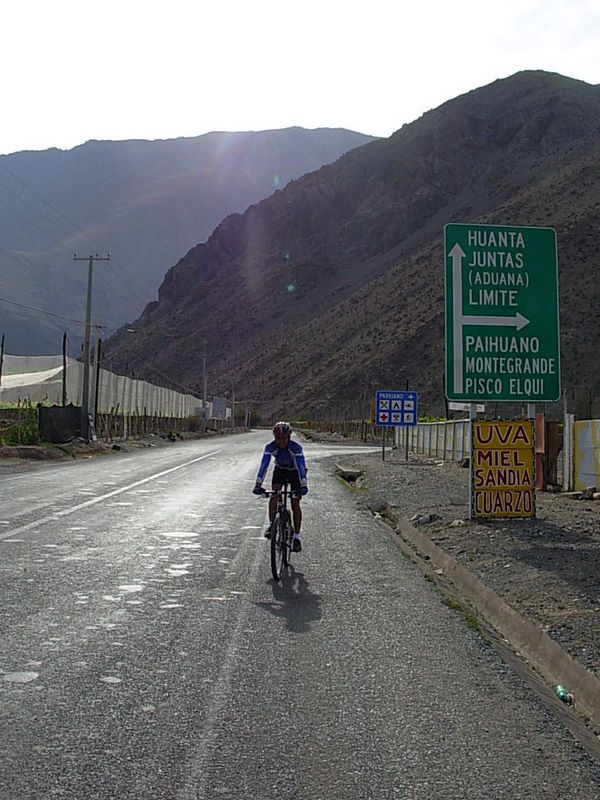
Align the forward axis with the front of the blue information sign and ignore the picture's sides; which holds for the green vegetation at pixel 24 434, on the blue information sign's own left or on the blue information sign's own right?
on the blue information sign's own right

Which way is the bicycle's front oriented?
toward the camera

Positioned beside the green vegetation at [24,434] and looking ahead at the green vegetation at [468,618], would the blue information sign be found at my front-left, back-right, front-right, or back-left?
front-left

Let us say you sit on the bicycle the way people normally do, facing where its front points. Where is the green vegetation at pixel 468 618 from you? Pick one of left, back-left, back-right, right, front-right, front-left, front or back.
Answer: front-left

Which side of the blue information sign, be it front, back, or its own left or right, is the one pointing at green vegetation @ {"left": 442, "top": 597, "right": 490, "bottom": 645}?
front

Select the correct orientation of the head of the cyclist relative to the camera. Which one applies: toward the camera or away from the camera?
toward the camera

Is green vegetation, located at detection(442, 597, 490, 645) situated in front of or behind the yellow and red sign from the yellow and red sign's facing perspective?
in front

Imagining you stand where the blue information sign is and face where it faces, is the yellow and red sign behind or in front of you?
in front

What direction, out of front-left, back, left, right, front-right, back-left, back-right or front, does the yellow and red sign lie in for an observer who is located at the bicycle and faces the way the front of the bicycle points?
back-left

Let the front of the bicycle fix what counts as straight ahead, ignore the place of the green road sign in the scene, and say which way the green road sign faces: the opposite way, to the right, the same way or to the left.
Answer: the same way

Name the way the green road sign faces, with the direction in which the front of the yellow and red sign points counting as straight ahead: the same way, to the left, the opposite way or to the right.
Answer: the same way

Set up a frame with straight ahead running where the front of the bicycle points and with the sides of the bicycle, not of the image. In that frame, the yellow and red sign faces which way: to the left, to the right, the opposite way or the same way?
the same way

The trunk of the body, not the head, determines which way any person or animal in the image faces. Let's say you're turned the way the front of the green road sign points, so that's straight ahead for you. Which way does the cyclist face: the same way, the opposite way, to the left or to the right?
the same way

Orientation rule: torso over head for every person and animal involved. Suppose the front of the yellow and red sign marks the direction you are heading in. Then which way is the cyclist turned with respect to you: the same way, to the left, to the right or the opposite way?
the same way

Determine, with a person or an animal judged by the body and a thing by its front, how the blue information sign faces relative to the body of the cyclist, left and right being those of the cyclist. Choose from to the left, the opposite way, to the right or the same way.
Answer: the same way

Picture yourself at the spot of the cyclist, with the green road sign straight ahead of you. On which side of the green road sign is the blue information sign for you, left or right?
left

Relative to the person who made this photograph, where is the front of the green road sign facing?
facing the viewer

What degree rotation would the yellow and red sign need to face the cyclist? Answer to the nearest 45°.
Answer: approximately 45° to its right

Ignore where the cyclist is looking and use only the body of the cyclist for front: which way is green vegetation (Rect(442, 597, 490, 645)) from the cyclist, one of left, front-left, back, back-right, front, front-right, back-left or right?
front-left
